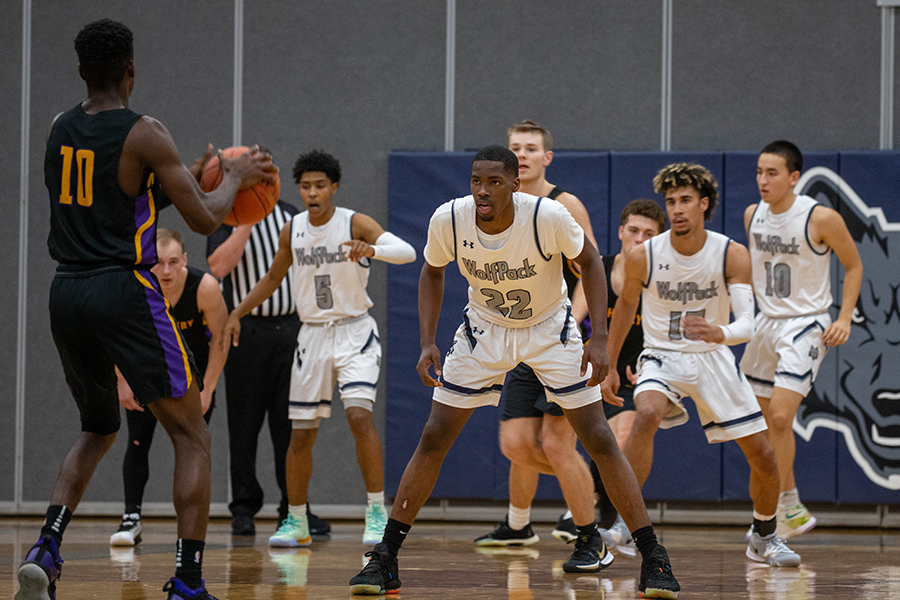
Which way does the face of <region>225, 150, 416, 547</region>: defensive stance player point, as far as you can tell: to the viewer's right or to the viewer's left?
to the viewer's left

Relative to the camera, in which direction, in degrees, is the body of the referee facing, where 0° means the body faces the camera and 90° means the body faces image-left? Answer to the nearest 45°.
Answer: approximately 0°

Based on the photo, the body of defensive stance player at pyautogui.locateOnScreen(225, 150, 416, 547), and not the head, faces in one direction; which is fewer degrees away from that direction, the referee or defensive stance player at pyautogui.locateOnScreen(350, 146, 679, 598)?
the defensive stance player

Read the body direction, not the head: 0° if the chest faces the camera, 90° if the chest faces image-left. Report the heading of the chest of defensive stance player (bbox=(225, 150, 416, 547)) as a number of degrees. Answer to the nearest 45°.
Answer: approximately 0°

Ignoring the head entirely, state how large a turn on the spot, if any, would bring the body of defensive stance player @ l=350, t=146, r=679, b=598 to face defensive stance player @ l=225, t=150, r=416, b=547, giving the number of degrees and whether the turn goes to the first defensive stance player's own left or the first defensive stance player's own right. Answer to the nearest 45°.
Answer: approximately 135° to the first defensive stance player's own right

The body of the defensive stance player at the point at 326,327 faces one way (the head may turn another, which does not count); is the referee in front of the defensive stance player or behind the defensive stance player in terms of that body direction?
behind

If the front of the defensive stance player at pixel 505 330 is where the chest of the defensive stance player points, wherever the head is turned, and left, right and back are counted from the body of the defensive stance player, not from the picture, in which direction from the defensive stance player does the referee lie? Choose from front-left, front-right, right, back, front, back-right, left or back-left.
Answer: back-right

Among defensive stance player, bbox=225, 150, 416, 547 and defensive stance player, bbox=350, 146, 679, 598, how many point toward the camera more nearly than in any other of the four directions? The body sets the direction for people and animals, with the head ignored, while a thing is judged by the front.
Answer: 2
